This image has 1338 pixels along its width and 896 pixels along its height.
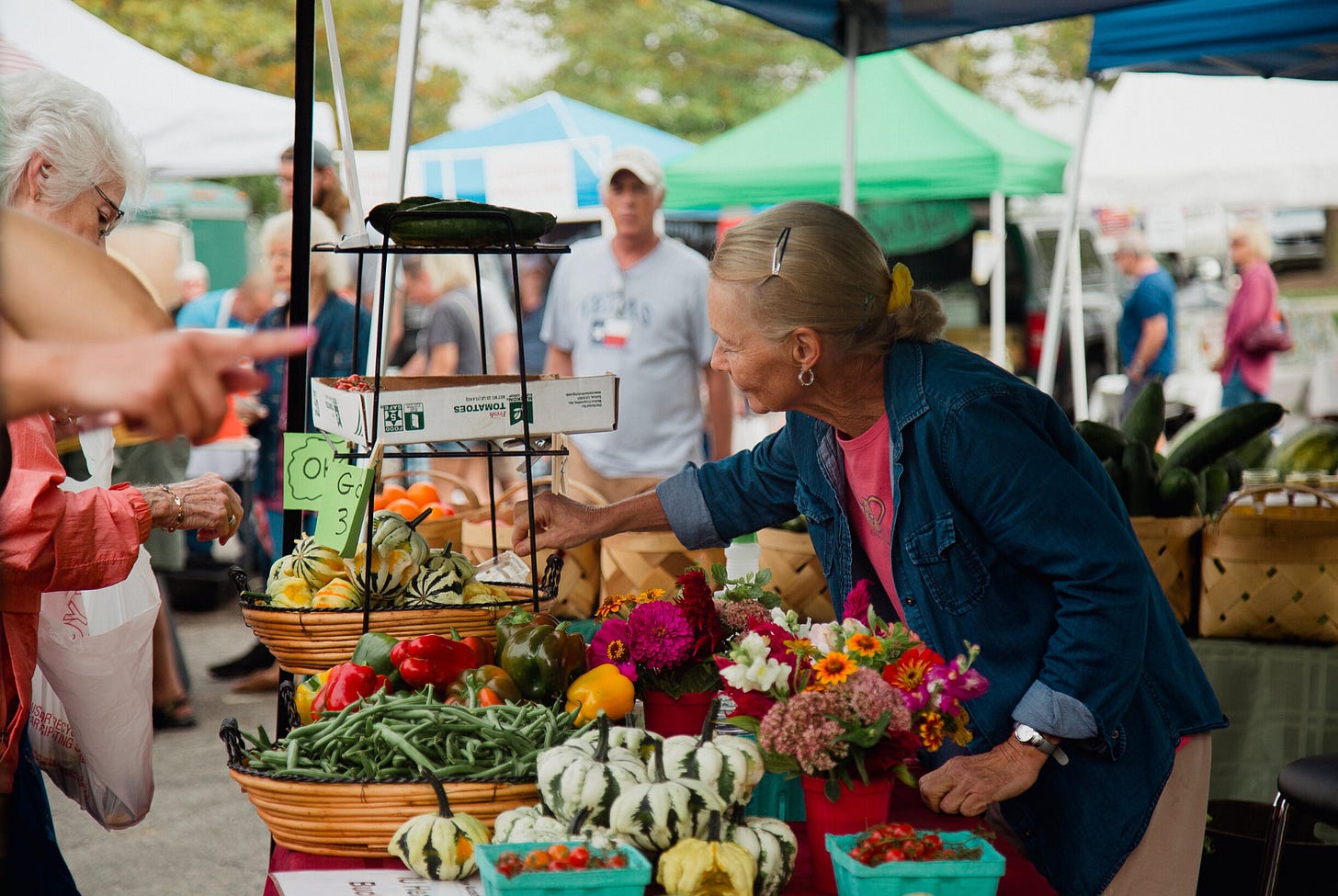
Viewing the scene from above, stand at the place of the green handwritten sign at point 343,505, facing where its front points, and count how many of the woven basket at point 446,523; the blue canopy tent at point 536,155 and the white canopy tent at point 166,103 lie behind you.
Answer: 3

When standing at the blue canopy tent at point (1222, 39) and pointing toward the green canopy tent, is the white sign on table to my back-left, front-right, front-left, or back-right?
back-left

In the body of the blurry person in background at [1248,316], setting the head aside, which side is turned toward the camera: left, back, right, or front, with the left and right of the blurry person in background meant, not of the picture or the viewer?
left

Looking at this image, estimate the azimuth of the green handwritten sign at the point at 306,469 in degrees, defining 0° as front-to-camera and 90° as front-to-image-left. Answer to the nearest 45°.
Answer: approximately 0°

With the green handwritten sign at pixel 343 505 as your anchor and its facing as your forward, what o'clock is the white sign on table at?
The white sign on table is roughly at 12 o'clock from the green handwritten sign.
